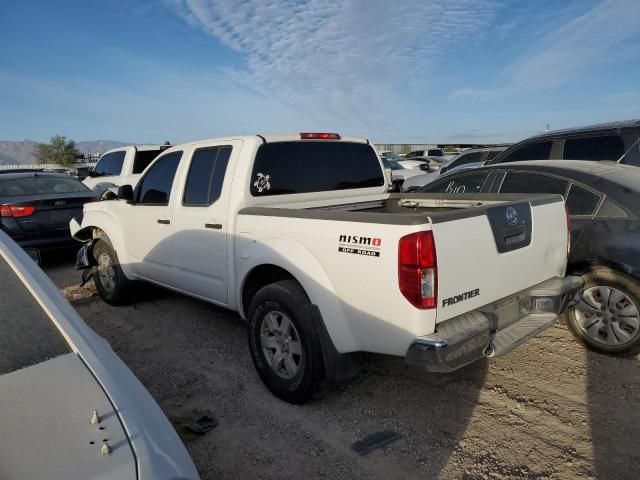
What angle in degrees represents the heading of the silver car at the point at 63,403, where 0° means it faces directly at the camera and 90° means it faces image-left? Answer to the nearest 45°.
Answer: approximately 180°

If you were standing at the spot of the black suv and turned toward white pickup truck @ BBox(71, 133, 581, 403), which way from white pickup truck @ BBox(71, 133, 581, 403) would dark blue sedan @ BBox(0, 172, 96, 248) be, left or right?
right

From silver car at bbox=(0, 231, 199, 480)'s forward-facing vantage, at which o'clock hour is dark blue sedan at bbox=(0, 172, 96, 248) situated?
The dark blue sedan is roughly at 12 o'clock from the silver car.

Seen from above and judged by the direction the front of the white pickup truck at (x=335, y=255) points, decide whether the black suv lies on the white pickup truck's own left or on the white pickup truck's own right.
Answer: on the white pickup truck's own right

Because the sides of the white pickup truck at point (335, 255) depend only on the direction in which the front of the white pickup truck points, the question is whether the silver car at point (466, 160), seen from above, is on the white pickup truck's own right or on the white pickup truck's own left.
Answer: on the white pickup truck's own right

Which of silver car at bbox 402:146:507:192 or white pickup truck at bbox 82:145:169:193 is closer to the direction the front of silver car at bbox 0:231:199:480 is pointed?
the white pickup truck

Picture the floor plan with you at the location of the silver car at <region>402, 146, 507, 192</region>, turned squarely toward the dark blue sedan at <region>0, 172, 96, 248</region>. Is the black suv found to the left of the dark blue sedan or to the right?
left

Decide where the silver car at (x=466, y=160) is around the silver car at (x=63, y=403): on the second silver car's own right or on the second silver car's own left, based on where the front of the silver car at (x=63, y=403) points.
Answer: on the second silver car's own right

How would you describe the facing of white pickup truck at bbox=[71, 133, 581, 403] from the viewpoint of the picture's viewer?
facing away from the viewer and to the left of the viewer

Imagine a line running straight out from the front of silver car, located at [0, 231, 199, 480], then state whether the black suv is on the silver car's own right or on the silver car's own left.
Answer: on the silver car's own right

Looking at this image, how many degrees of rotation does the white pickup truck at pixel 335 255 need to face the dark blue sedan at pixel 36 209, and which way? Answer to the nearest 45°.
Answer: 0° — it already faces it
